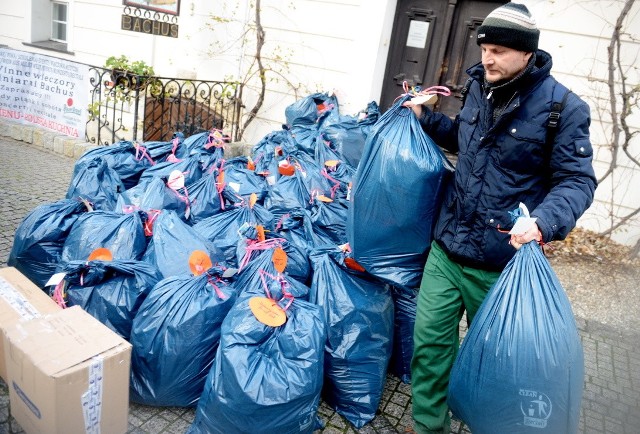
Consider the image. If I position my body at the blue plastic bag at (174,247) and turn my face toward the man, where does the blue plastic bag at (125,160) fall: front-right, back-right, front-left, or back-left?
back-left

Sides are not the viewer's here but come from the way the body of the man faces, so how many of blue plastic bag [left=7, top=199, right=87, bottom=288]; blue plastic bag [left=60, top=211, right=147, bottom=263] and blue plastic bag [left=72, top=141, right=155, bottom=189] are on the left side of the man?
0

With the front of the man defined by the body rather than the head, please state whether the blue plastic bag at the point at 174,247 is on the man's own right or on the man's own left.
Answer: on the man's own right

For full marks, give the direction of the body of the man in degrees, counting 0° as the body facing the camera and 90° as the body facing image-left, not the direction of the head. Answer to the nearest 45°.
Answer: approximately 45°

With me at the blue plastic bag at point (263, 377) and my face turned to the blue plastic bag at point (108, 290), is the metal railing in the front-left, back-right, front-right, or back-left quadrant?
front-right

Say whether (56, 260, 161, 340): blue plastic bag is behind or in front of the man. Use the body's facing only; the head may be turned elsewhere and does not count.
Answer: in front

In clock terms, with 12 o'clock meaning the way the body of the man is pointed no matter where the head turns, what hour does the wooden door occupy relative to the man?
The wooden door is roughly at 4 o'clock from the man.

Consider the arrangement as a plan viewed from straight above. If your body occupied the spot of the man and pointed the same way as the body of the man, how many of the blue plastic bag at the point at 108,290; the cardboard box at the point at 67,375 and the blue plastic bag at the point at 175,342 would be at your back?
0

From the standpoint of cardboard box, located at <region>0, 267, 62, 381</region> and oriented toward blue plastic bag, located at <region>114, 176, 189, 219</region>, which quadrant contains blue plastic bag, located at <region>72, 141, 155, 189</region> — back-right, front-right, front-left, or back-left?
front-left

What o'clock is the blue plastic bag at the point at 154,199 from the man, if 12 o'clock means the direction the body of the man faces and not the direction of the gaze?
The blue plastic bag is roughly at 2 o'clock from the man.

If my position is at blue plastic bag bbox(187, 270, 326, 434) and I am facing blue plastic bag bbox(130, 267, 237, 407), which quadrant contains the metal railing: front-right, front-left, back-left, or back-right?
front-right

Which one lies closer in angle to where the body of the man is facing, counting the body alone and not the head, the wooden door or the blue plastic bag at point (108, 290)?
the blue plastic bag

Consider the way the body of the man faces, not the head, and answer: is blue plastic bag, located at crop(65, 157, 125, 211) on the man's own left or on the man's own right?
on the man's own right

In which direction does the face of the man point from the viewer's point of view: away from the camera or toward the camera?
toward the camera

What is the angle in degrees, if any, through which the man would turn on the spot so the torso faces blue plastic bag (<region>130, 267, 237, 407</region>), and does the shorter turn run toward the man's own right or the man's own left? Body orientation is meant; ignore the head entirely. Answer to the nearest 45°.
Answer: approximately 45° to the man's own right
